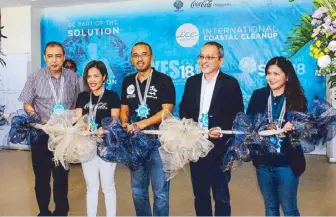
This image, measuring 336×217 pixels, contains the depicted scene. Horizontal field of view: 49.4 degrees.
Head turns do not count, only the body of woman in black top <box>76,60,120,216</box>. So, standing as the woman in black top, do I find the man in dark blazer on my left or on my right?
on my left

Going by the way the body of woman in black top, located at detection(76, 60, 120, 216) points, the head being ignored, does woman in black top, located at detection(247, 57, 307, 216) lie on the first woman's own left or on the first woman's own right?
on the first woman's own left

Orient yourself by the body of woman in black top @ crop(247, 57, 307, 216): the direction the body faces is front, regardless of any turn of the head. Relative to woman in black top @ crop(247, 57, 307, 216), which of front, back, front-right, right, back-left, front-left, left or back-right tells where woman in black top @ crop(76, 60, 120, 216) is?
front-right

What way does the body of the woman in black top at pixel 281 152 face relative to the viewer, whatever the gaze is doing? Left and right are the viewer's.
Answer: facing the viewer and to the left of the viewer

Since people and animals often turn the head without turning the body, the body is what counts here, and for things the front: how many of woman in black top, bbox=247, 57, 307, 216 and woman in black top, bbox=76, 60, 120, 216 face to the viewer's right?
0

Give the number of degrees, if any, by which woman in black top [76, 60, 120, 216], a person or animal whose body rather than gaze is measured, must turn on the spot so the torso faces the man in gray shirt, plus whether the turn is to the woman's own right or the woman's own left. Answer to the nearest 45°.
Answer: approximately 135° to the woman's own right

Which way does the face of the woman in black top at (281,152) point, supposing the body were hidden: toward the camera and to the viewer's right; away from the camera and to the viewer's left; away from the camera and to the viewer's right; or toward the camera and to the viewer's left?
toward the camera and to the viewer's left

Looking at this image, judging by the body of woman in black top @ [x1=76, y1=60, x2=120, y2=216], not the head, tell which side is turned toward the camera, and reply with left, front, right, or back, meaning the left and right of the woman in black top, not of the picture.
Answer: front
